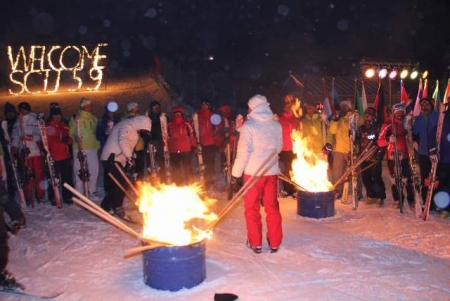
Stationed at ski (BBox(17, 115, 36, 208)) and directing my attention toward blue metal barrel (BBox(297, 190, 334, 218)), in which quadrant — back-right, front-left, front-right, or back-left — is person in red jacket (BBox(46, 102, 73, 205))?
front-left

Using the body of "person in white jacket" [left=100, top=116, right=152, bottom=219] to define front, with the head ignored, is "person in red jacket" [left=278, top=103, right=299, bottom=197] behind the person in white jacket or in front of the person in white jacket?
in front

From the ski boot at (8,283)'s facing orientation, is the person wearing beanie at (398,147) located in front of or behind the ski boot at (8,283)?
in front

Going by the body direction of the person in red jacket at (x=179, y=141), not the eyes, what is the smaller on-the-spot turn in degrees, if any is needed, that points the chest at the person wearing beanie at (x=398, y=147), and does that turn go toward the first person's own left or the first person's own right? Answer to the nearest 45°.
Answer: approximately 45° to the first person's own left

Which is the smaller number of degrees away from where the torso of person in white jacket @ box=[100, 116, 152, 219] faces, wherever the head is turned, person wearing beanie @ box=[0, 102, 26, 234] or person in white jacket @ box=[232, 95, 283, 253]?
the person in white jacket

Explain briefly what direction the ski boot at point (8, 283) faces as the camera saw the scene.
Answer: facing to the right of the viewer

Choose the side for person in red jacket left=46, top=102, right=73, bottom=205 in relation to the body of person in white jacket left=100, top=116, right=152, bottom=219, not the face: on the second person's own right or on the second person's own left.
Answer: on the second person's own left

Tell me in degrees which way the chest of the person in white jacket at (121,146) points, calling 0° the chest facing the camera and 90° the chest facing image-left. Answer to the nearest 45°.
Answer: approximately 270°

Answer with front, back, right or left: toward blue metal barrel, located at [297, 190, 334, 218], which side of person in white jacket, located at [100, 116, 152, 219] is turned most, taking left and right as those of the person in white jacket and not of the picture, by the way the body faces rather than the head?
front

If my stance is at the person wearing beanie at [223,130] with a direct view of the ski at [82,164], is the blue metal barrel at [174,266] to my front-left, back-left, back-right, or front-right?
front-left

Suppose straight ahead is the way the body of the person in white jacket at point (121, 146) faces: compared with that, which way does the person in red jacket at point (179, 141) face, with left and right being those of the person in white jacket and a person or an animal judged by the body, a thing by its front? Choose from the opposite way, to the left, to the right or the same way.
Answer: to the right

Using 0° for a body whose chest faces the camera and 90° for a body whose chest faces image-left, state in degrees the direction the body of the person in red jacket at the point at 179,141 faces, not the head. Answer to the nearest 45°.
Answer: approximately 0°

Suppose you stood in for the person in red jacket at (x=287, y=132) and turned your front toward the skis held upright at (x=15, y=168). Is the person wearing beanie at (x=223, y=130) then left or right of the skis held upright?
right

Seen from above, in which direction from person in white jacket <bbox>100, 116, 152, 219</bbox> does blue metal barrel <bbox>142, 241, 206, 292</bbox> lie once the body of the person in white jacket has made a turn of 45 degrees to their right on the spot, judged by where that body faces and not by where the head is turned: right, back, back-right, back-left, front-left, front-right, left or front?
front-right

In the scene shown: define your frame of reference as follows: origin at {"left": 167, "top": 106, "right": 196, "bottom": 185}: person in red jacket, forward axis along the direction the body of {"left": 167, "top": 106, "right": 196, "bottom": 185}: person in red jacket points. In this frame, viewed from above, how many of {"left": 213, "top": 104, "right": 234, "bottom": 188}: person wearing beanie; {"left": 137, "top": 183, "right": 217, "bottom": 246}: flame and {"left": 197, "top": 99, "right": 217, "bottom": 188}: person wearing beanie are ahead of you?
1
